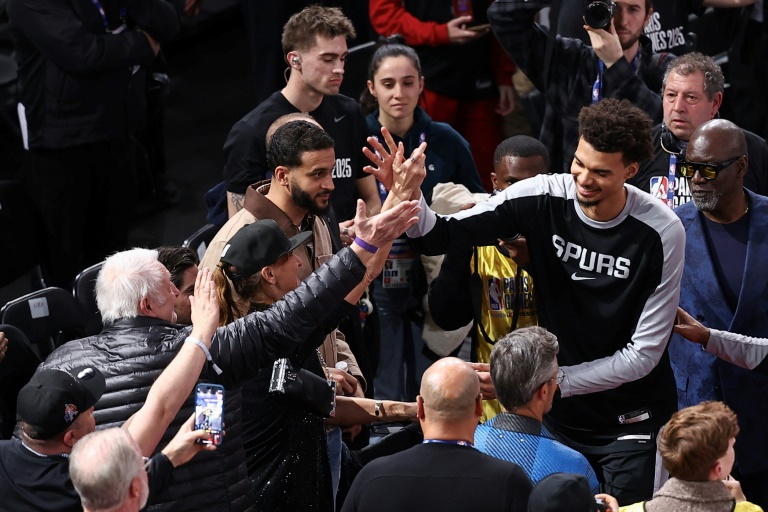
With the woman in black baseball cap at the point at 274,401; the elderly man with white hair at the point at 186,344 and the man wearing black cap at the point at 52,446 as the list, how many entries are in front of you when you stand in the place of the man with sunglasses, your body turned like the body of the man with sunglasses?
3

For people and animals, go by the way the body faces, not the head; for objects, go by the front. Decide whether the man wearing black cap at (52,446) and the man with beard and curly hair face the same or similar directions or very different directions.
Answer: very different directions

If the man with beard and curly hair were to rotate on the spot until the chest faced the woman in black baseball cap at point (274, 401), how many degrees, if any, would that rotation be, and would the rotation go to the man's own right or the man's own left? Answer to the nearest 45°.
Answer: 0° — they already face them

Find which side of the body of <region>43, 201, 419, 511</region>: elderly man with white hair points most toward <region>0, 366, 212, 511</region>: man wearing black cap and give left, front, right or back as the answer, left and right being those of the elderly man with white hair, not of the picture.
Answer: back

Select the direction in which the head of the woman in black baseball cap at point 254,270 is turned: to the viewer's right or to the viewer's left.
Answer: to the viewer's right

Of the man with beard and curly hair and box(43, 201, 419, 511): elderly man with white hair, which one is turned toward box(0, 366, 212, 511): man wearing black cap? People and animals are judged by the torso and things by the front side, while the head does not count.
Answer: the man with beard and curly hair

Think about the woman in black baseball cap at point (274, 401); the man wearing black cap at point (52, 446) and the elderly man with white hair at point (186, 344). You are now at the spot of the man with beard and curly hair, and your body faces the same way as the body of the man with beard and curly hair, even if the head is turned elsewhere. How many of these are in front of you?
3

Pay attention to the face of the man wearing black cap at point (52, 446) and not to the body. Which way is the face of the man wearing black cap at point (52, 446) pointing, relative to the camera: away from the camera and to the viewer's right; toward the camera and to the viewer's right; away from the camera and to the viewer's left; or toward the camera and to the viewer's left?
away from the camera and to the viewer's right

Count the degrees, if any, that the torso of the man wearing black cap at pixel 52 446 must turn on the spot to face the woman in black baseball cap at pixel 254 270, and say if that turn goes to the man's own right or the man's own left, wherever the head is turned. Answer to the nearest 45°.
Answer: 0° — they already face them

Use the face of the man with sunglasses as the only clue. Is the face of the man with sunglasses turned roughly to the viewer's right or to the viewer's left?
to the viewer's left

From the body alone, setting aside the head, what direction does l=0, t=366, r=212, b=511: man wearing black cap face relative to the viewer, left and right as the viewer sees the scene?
facing away from the viewer and to the right of the viewer

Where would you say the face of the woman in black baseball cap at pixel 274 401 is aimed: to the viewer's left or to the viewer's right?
to the viewer's right
